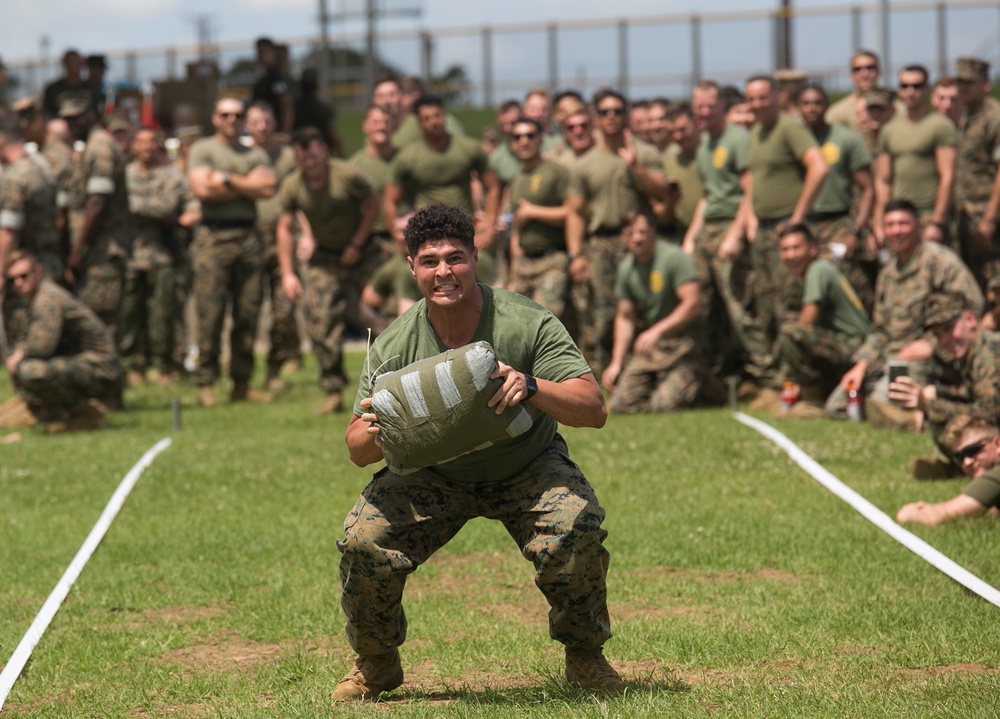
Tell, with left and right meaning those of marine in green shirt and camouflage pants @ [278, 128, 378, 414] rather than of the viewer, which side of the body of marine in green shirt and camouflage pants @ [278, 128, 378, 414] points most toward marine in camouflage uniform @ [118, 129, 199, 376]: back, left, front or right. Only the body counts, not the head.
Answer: right

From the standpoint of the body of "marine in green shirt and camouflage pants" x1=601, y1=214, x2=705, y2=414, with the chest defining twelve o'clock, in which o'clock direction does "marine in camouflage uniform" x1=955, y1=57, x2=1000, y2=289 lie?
"marine in camouflage uniform" x1=955, y1=57, x2=1000, y2=289 is roughly at 7 o'clock from "marine in green shirt and camouflage pants" x1=601, y1=214, x2=705, y2=414.

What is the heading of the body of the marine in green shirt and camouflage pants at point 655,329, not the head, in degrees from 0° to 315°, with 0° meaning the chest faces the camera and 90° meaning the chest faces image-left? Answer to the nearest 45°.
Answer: approximately 45°

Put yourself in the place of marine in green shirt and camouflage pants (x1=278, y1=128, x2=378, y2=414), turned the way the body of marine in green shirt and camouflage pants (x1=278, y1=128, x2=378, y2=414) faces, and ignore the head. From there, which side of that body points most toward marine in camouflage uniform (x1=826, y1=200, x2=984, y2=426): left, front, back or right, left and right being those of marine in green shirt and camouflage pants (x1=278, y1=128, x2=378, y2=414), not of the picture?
left

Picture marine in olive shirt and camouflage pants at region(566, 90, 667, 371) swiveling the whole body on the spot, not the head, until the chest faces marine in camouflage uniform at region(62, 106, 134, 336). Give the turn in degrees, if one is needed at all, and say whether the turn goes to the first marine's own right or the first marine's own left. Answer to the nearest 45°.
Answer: approximately 90° to the first marine's own right

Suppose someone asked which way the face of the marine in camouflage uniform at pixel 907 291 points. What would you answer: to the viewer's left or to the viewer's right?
to the viewer's left
